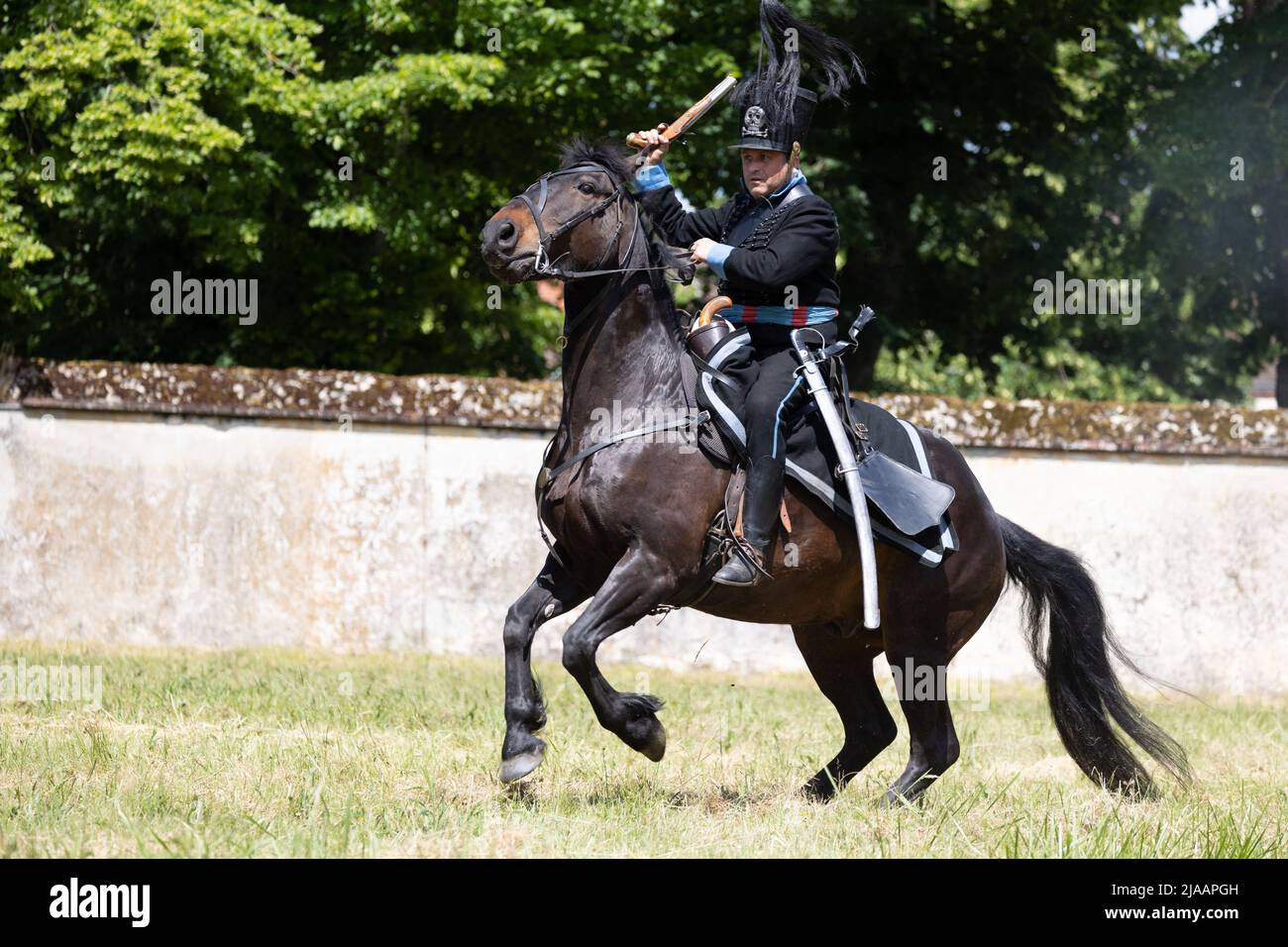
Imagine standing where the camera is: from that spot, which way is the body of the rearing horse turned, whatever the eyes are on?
to the viewer's left
